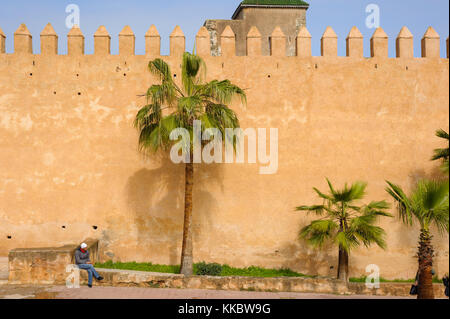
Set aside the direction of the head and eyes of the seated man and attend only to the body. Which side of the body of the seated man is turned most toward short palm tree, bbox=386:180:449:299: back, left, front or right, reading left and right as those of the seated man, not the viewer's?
front

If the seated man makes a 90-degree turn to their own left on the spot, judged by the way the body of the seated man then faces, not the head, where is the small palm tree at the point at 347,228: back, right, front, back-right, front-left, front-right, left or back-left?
front-right

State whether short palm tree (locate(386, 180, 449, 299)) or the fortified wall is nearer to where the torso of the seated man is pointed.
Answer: the short palm tree

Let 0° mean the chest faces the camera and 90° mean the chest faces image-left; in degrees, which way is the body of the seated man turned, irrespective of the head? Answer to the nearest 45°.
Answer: approximately 315°
